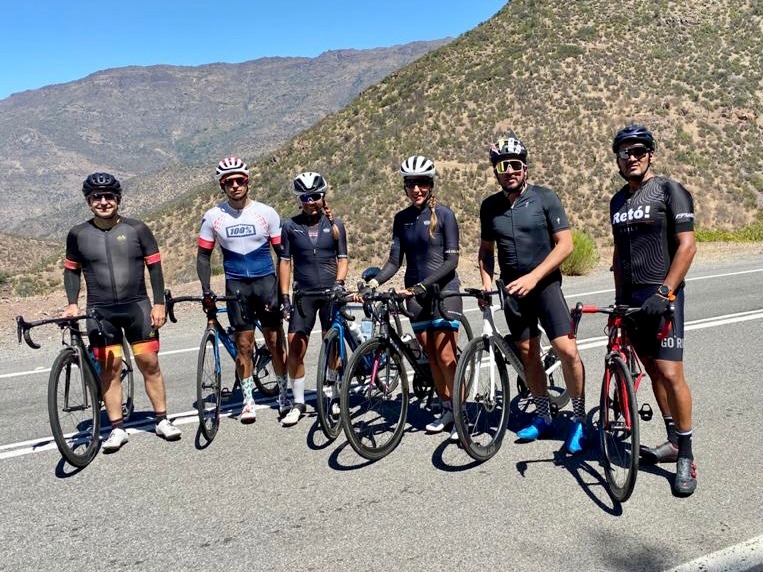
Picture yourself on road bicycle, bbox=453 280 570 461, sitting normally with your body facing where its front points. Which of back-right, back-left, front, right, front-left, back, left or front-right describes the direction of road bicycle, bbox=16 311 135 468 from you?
front-right

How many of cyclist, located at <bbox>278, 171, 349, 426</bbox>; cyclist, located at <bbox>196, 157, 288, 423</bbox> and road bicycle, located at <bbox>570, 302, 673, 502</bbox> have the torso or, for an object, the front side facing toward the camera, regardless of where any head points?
3

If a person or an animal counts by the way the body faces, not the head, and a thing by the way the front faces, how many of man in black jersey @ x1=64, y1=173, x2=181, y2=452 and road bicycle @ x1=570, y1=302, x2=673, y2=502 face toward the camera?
2

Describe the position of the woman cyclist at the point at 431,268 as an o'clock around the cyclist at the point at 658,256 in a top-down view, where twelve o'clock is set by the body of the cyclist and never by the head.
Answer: The woman cyclist is roughly at 2 o'clock from the cyclist.

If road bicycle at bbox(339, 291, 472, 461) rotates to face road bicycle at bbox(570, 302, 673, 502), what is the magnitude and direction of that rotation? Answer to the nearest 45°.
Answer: approximately 90° to its left

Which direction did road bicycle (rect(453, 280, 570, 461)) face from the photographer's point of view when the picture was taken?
facing the viewer and to the left of the viewer

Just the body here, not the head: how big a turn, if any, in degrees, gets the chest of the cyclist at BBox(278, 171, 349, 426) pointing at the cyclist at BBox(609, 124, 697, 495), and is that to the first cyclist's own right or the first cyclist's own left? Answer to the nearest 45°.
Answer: approximately 45° to the first cyclist's own left

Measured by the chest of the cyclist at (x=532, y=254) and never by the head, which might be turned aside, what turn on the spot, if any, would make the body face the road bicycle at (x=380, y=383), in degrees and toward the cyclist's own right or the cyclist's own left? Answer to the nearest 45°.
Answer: approximately 45° to the cyclist's own right

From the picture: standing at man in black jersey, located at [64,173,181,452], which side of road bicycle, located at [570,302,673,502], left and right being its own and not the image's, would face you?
right

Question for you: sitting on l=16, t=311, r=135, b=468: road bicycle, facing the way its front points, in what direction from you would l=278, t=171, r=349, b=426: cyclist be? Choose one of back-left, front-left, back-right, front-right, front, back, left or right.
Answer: back-left

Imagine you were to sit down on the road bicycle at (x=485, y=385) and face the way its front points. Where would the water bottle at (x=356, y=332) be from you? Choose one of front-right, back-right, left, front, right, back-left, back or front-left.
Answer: right

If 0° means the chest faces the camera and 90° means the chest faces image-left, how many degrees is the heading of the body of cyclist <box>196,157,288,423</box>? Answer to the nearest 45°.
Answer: approximately 0°
